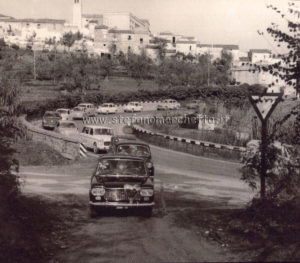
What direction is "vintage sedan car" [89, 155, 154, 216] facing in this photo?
toward the camera

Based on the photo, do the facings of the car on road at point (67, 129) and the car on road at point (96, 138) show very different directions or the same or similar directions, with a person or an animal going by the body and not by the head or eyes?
same or similar directions

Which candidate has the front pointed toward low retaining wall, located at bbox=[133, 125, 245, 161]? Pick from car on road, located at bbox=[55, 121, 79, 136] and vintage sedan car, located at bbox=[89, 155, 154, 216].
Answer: the car on road

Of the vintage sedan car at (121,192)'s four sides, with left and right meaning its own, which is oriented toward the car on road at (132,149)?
back

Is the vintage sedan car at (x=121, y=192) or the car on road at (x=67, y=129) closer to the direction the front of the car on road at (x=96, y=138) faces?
the vintage sedan car

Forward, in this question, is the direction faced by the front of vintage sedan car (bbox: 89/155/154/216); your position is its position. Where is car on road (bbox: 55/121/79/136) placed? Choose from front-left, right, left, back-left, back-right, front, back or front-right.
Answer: back

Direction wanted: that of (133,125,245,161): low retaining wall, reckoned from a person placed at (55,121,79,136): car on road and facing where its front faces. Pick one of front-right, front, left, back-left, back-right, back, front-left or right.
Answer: front

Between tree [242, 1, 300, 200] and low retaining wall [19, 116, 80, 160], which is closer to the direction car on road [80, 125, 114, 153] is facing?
the tree

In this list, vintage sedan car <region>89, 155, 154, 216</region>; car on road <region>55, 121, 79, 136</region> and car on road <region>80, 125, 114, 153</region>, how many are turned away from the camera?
0

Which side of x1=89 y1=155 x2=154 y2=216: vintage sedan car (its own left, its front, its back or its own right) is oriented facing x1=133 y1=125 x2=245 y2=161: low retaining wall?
back

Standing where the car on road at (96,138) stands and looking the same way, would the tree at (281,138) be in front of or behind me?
in front

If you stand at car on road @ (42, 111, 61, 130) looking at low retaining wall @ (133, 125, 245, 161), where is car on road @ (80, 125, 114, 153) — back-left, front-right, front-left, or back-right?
front-right

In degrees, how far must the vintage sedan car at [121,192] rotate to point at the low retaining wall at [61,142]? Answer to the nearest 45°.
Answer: approximately 180°

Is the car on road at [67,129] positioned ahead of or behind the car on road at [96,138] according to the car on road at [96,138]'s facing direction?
behind

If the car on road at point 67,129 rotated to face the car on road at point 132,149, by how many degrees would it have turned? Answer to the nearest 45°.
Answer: approximately 45° to its right

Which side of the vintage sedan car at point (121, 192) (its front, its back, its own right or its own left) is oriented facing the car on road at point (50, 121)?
back

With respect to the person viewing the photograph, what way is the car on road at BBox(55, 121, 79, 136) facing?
facing the viewer and to the right of the viewer
